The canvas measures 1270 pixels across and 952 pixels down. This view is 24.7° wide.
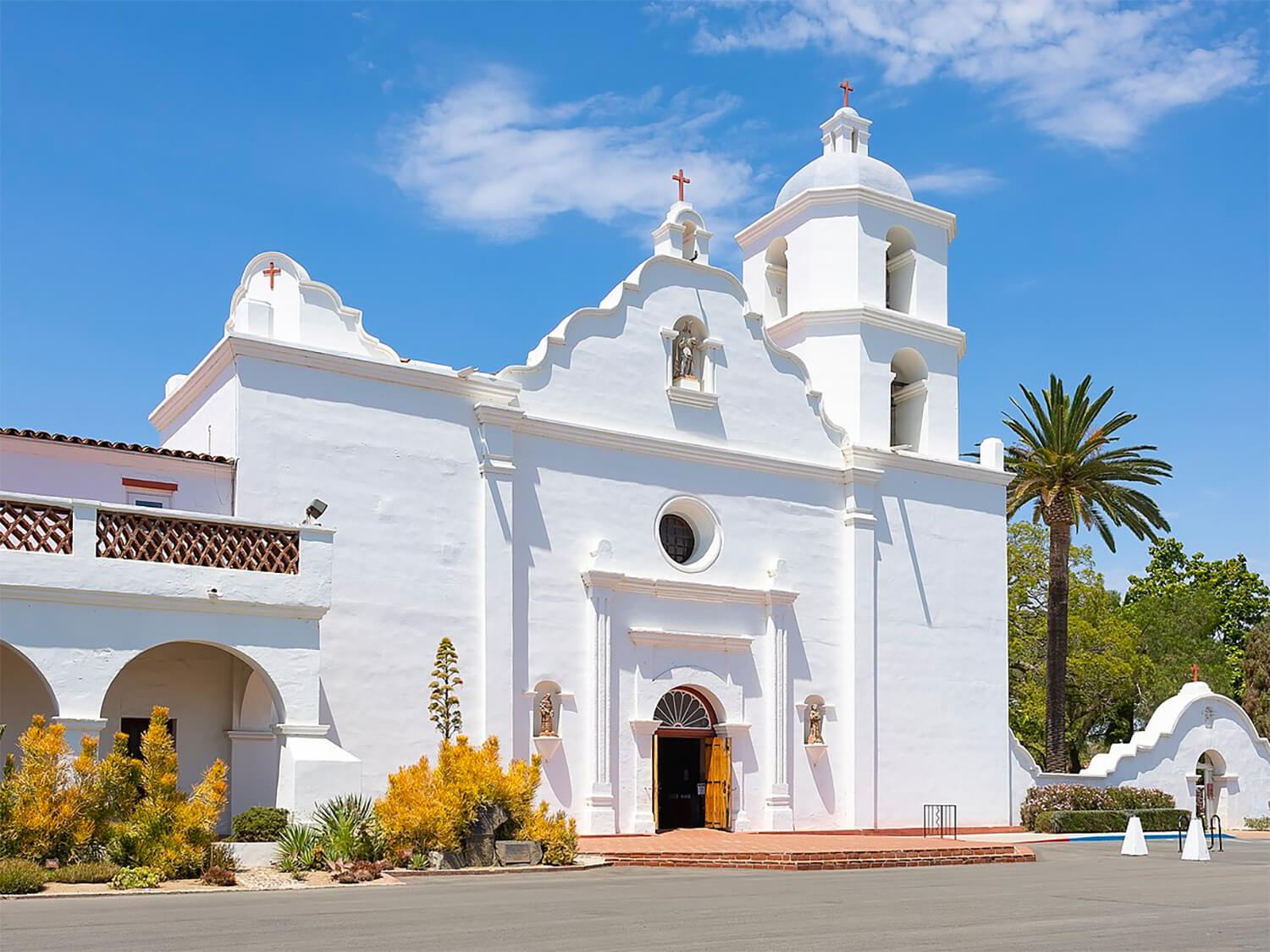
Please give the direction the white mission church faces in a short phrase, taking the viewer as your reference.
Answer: facing the viewer and to the right of the viewer

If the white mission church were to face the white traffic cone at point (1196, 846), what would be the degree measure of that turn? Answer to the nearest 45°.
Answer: approximately 45° to its left

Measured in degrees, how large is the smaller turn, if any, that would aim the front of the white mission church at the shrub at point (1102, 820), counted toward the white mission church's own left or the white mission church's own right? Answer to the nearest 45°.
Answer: approximately 90° to the white mission church's own left

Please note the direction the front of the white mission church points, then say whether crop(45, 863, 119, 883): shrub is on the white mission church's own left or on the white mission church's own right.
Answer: on the white mission church's own right

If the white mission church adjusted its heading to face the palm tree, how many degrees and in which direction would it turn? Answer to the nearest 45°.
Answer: approximately 90° to its left

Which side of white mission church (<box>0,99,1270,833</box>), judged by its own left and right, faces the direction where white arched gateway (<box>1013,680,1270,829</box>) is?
left

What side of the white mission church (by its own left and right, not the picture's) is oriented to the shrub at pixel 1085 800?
left

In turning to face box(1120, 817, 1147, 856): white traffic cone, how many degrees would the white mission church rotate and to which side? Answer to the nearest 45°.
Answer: approximately 45° to its left
